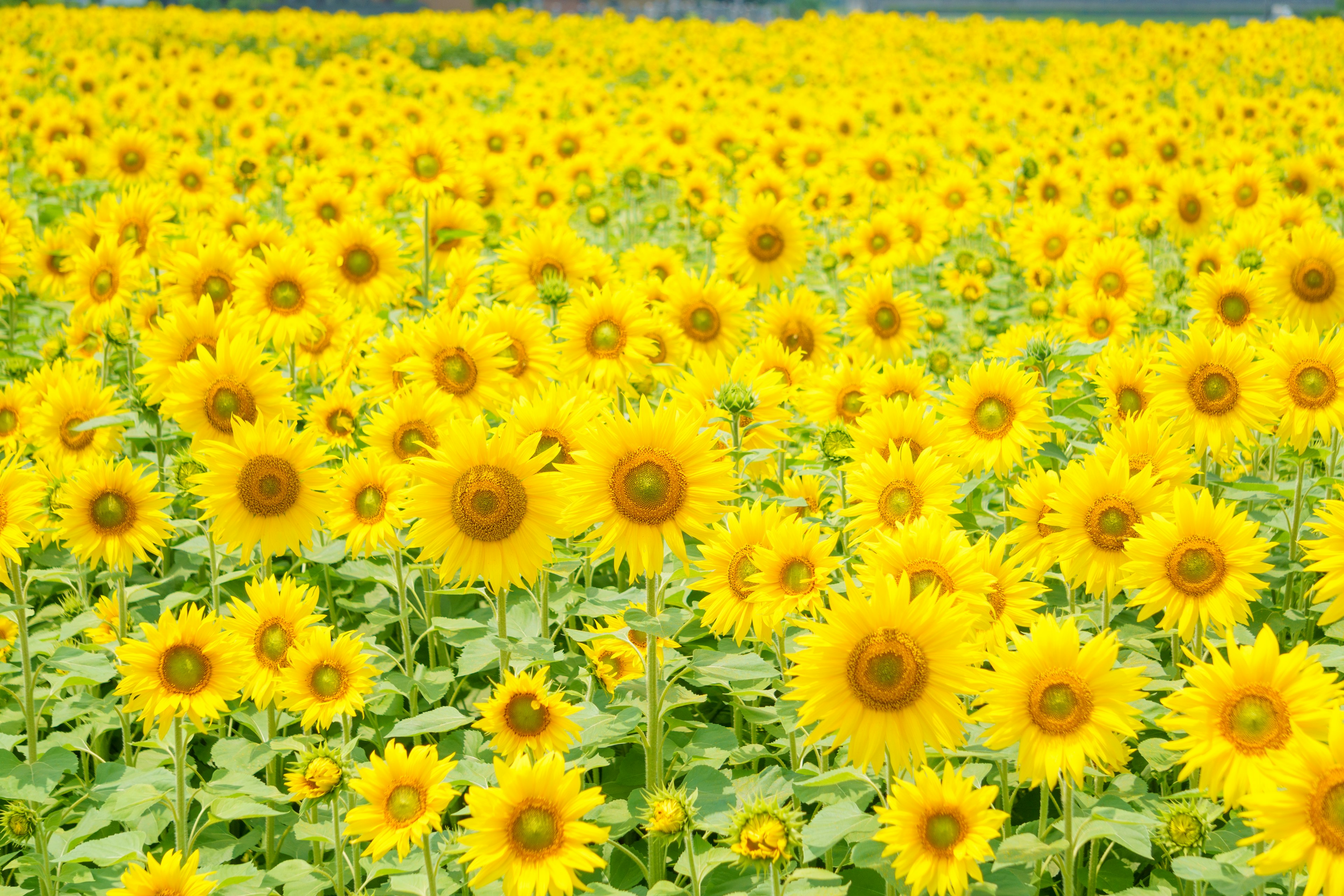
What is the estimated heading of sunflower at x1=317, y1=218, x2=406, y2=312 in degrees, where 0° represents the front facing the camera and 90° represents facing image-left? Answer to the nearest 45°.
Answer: approximately 0°

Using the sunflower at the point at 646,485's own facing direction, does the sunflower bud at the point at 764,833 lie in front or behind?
in front

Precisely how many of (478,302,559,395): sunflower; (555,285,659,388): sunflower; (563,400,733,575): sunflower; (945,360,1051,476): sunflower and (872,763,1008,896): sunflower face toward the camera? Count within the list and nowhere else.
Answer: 5

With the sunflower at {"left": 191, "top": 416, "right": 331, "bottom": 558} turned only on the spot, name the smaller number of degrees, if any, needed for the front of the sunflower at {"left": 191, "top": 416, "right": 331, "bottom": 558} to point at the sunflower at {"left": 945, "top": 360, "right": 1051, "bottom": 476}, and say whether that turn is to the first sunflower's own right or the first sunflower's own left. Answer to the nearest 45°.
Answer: approximately 90° to the first sunflower's own left

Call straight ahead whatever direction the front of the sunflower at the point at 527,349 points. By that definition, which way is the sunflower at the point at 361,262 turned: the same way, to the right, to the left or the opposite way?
the same way

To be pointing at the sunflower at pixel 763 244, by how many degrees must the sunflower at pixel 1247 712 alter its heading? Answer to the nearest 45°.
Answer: approximately 135° to its right

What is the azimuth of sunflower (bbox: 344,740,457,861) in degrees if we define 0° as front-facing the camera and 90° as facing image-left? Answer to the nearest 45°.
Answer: approximately 0°

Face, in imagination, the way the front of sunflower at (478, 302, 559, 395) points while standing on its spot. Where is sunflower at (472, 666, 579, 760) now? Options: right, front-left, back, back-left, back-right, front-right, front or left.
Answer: front

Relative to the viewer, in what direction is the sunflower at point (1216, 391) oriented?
toward the camera

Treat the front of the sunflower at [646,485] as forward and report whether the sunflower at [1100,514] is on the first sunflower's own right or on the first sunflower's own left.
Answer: on the first sunflower's own left

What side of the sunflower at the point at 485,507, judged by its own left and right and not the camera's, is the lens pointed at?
front

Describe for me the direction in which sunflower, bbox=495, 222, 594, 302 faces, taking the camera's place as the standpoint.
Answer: facing the viewer

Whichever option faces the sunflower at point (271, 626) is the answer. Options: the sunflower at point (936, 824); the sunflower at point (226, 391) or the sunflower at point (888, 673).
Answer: the sunflower at point (226, 391)

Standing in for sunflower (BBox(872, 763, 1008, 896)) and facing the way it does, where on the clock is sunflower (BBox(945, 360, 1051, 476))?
sunflower (BBox(945, 360, 1051, 476)) is roughly at 6 o'clock from sunflower (BBox(872, 763, 1008, 896)).

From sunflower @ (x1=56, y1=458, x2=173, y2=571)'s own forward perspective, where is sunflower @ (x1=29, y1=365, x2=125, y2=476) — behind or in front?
behind

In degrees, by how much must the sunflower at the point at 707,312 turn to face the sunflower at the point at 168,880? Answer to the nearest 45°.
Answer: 0° — it already faces it

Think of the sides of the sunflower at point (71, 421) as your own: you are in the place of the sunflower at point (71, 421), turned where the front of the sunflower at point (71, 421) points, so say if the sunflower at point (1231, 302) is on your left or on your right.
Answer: on your left
